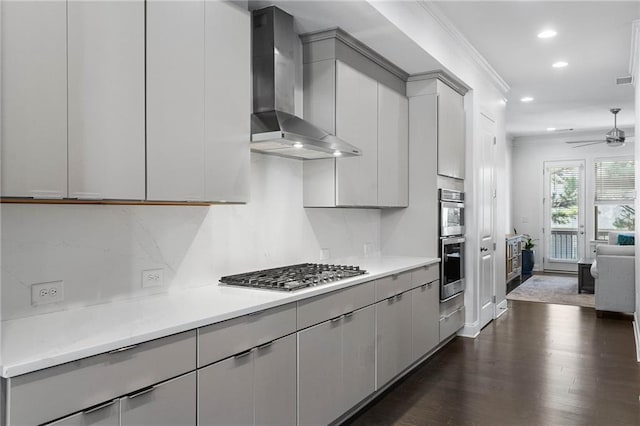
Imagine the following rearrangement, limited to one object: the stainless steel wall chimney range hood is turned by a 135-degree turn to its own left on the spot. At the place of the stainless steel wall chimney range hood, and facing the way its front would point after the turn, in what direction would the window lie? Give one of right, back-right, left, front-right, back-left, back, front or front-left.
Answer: front-right

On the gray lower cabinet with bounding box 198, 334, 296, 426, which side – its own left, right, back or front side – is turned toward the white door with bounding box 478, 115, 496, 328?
left

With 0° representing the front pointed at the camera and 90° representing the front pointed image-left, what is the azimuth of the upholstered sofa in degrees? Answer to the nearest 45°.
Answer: approximately 180°

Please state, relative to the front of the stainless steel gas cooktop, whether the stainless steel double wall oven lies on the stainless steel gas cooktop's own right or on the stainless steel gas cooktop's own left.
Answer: on the stainless steel gas cooktop's own left

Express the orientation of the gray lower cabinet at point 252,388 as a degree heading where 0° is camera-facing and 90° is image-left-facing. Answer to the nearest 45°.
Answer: approximately 315°

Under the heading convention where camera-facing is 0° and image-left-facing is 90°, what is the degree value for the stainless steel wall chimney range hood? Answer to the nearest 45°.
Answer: approximately 315°

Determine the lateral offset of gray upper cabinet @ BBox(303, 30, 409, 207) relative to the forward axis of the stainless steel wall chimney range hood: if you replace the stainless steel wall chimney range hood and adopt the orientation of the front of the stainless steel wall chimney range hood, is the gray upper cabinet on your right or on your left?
on your left

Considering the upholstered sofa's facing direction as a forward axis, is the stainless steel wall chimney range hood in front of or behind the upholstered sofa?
behind

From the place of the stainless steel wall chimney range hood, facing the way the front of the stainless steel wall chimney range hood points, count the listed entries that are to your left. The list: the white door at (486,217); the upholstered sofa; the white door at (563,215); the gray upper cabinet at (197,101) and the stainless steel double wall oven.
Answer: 4

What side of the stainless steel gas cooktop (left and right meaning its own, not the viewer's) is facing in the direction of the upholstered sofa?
left
